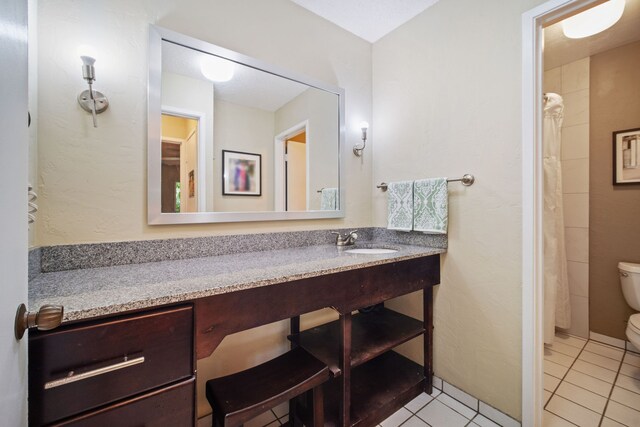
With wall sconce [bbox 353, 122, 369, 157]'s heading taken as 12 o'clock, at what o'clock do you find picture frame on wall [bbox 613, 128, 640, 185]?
The picture frame on wall is roughly at 10 o'clock from the wall sconce.

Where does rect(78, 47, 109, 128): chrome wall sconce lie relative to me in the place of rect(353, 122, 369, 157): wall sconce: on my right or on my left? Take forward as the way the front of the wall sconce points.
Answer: on my right

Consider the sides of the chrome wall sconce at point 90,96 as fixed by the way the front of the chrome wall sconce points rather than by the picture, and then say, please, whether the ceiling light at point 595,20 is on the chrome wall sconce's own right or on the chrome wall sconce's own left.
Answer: on the chrome wall sconce's own left

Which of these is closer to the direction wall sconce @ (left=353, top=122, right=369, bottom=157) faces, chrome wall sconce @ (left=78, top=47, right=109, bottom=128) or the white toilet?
the white toilet

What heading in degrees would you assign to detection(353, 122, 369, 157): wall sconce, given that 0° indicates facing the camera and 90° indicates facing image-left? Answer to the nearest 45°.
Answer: approximately 315°

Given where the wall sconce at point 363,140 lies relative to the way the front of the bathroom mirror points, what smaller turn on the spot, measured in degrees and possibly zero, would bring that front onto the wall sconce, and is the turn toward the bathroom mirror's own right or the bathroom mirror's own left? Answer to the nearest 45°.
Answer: approximately 45° to the bathroom mirror's own left

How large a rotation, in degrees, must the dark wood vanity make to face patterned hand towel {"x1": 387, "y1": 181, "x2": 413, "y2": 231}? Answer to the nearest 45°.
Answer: approximately 90° to its left

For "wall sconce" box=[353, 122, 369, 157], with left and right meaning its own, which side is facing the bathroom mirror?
right

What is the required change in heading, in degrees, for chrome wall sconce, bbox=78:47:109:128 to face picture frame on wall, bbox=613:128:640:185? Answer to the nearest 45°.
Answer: approximately 45° to its left

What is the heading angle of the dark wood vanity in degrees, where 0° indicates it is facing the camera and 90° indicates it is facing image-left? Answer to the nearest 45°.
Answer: approximately 315°
